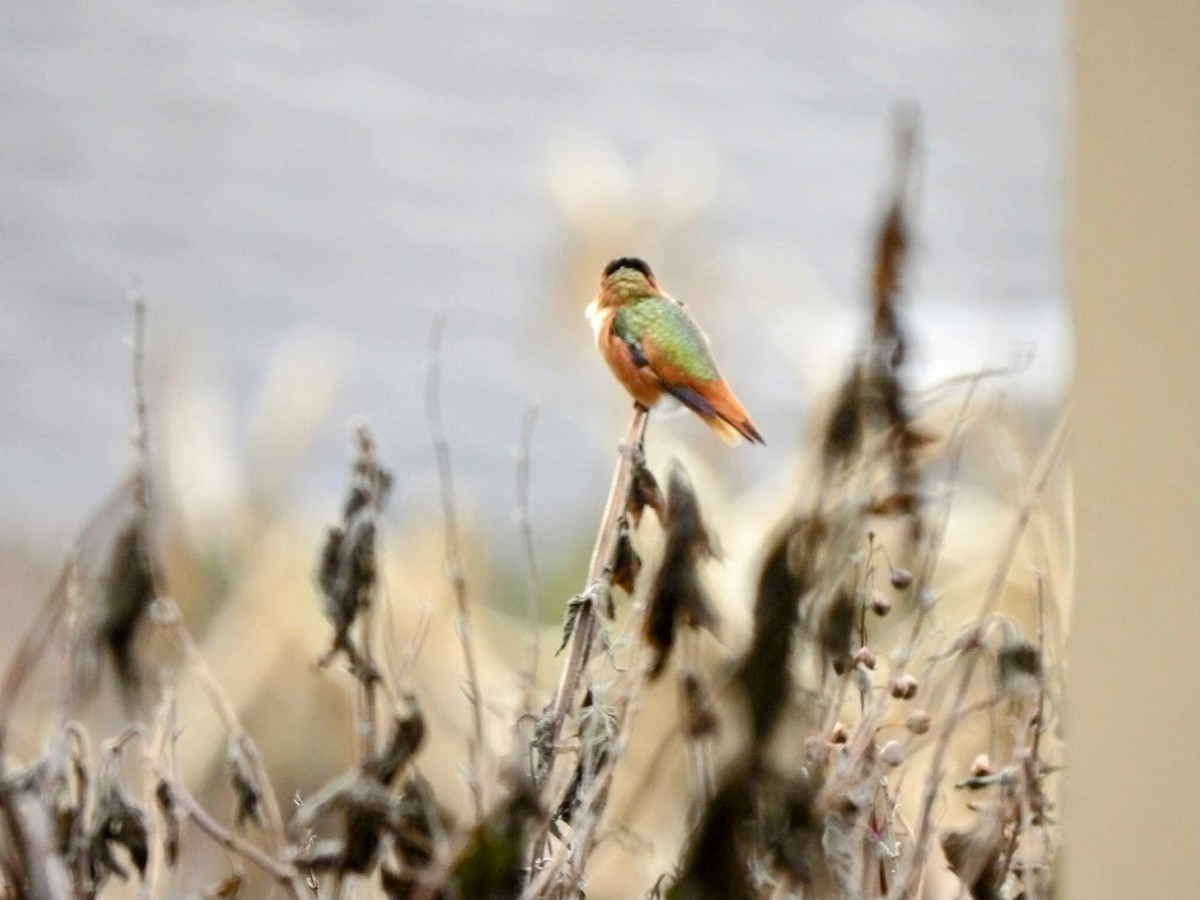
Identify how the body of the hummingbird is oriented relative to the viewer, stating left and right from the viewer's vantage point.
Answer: facing away from the viewer and to the left of the viewer
